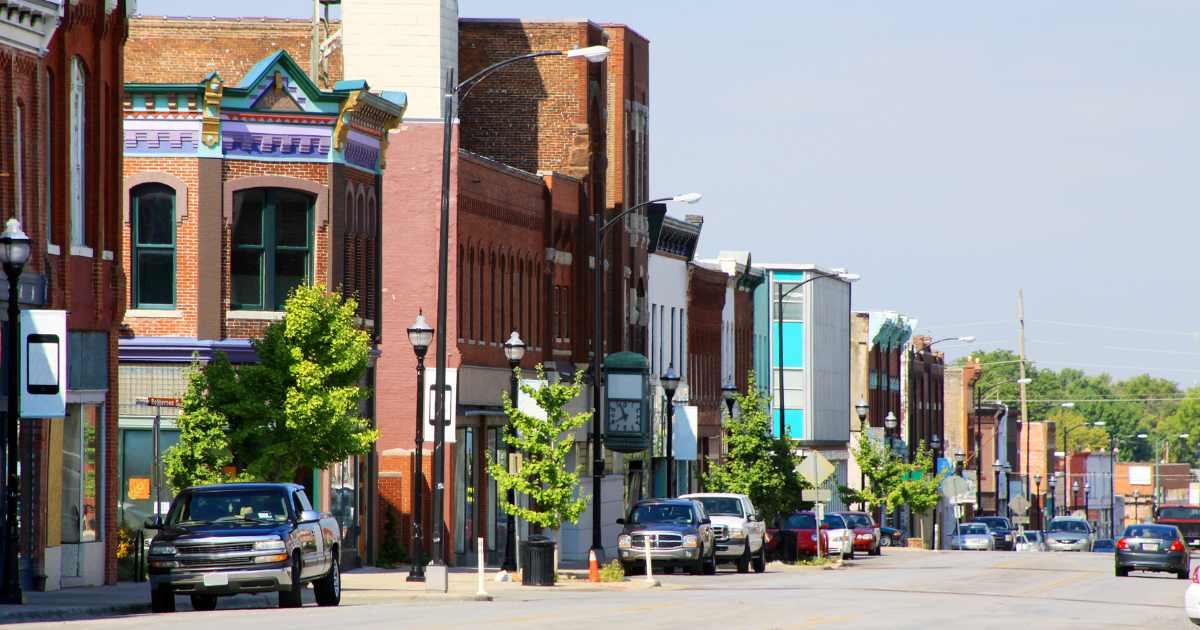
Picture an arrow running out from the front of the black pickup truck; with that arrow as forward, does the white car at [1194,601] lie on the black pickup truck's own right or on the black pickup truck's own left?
on the black pickup truck's own left

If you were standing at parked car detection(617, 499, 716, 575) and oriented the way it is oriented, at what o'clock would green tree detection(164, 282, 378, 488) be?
The green tree is roughly at 1 o'clock from the parked car.

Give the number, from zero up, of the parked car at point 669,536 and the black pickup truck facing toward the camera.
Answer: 2

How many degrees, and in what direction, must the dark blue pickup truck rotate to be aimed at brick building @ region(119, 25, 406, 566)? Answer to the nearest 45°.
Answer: approximately 180°

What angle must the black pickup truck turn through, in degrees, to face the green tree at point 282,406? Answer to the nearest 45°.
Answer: approximately 180°

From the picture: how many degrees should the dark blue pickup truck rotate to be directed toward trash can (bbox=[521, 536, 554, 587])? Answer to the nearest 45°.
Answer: approximately 135° to its left

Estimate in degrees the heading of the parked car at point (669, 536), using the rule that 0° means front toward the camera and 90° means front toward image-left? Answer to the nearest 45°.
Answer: approximately 0°

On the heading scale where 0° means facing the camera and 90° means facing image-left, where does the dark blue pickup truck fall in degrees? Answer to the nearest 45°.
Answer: approximately 0°
